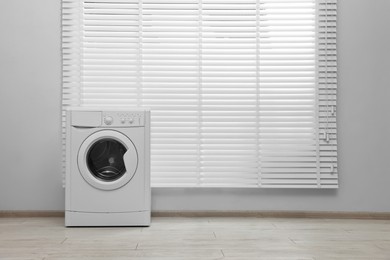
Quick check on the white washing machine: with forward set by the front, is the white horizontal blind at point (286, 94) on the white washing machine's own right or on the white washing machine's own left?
on the white washing machine's own left

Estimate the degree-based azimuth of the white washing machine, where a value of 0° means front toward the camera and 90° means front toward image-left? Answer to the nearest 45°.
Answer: approximately 0°

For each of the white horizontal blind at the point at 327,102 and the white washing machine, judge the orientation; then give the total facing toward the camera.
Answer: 2

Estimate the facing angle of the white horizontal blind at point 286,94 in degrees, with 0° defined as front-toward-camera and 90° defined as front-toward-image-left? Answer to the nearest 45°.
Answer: approximately 0°
